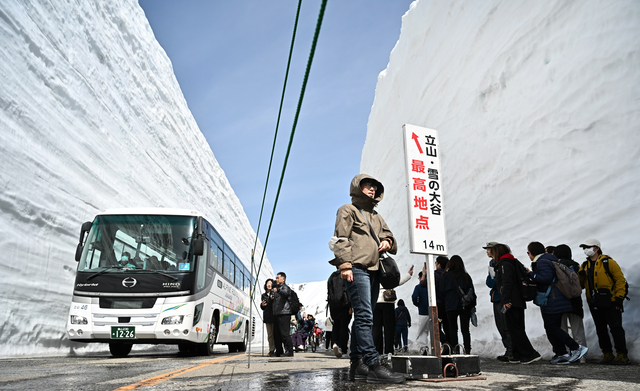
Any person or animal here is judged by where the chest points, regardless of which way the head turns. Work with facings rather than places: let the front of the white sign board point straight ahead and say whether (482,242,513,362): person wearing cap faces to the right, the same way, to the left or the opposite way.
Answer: to the right

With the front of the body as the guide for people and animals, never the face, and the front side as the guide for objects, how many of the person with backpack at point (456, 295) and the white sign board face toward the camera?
1

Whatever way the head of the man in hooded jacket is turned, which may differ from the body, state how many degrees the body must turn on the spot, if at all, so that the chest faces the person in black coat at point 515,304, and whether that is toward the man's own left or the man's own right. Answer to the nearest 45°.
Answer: approximately 90° to the man's own left

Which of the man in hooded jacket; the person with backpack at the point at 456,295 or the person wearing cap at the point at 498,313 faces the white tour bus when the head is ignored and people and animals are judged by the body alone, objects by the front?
the person wearing cap

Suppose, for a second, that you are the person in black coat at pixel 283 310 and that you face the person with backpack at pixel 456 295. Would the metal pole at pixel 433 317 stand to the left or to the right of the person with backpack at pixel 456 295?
right

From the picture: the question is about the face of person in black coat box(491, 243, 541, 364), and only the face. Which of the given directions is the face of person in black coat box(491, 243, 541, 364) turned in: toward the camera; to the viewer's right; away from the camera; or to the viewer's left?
to the viewer's left

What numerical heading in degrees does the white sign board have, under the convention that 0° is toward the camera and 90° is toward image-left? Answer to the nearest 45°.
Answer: approximately 0°

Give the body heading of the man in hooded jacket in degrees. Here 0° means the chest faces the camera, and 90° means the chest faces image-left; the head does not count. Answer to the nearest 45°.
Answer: approximately 315°

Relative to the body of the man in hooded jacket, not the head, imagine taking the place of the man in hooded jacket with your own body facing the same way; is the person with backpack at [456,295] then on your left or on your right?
on your left
